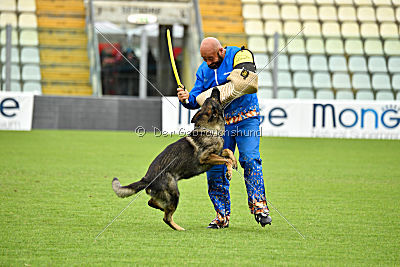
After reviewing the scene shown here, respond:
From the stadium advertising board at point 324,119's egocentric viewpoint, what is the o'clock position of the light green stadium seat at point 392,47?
The light green stadium seat is roughly at 7 o'clock from the stadium advertising board.

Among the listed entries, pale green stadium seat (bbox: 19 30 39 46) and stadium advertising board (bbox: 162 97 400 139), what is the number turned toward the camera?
2

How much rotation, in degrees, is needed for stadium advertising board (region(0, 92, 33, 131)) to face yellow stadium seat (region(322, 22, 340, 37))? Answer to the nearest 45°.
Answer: approximately 90° to its left

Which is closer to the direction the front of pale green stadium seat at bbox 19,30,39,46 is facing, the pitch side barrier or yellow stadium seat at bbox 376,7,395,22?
the pitch side barrier

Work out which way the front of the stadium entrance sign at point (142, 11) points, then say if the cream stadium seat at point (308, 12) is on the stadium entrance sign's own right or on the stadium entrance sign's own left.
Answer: on the stadium entrance sign's own left
